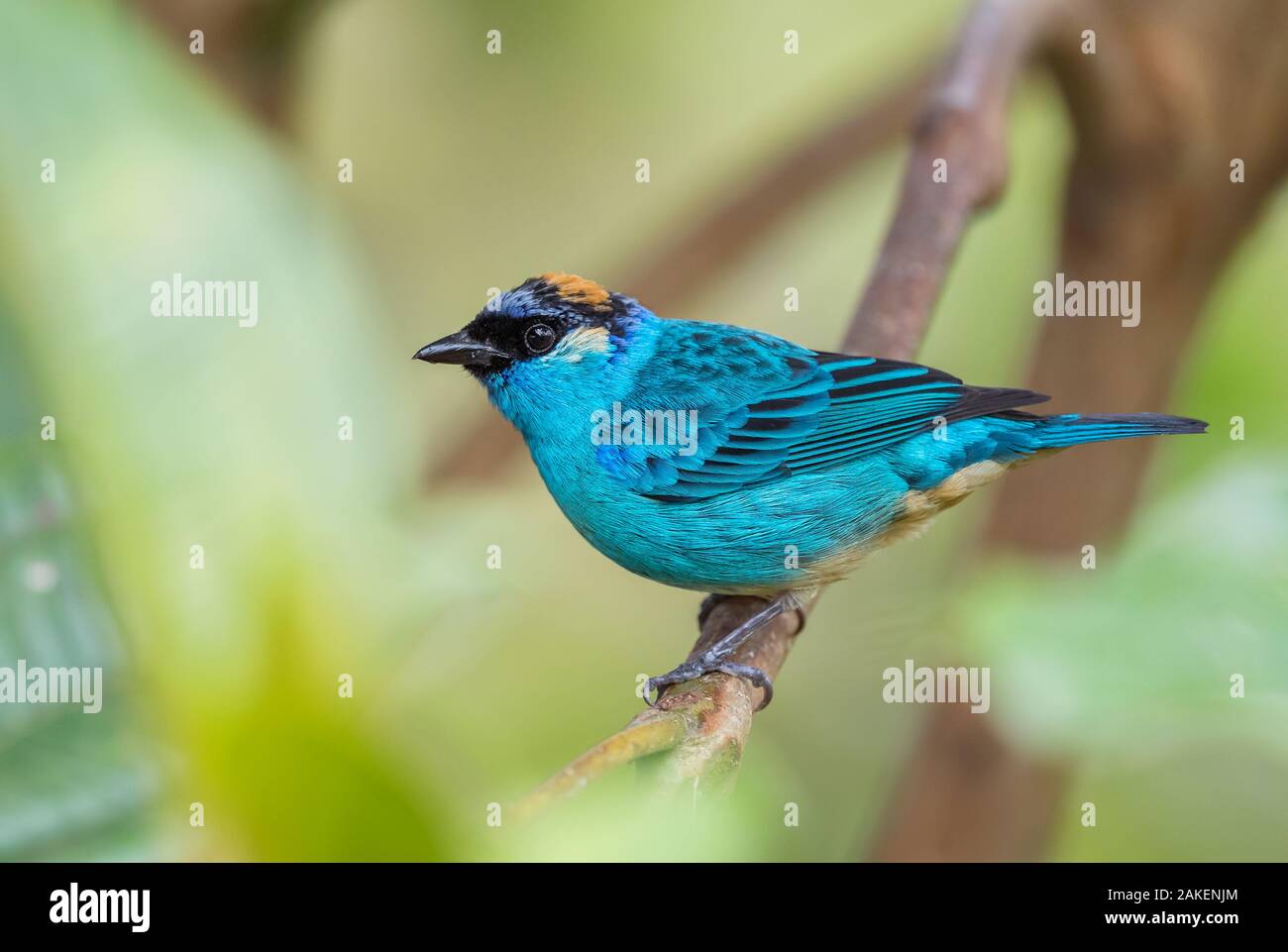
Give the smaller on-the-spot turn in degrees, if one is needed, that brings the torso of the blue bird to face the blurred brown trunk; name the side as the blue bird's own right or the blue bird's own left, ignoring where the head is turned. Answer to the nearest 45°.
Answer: approximately 135° to the blue bird's own right

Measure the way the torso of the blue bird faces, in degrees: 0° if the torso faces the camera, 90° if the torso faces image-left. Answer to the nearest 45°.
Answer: approximately 90°
